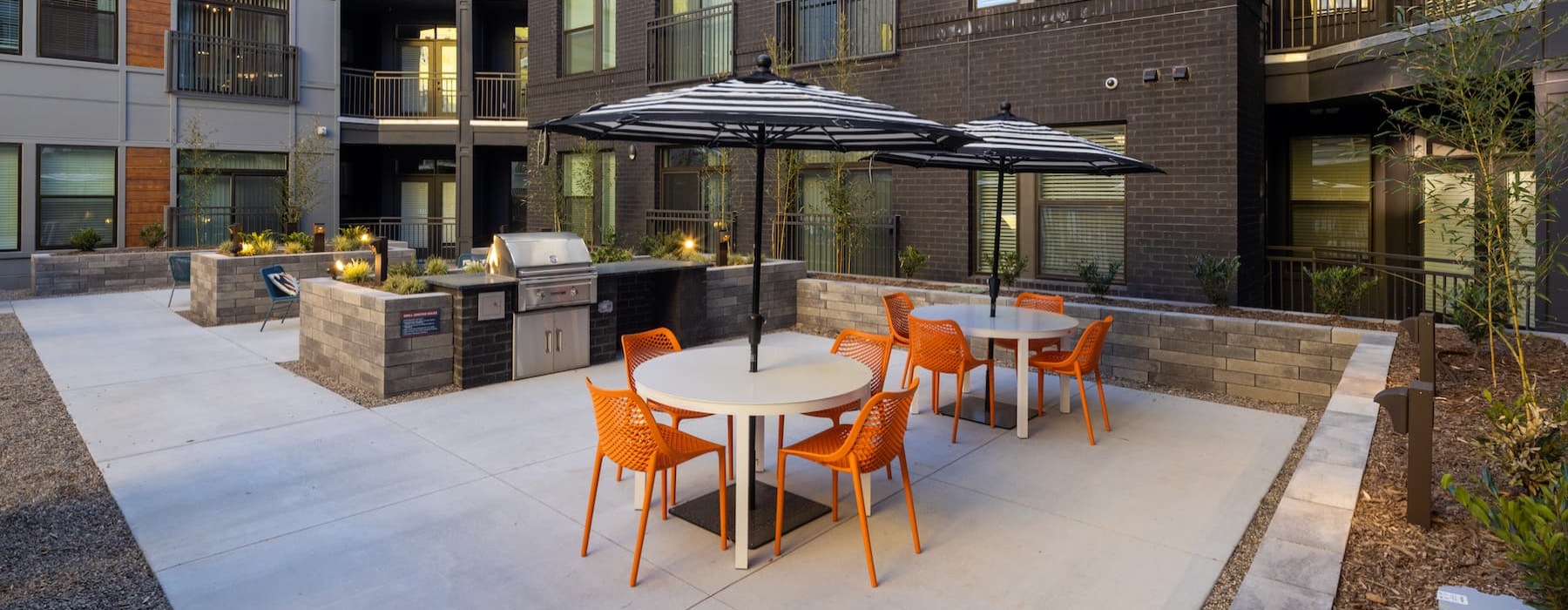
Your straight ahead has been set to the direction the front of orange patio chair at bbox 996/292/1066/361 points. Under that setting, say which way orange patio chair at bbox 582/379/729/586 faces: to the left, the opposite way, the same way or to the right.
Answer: the opposite way

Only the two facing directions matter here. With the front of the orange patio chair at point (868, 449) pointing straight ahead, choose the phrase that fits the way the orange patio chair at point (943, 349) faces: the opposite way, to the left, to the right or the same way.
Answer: to the right

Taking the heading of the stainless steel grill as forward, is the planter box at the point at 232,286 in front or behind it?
behind

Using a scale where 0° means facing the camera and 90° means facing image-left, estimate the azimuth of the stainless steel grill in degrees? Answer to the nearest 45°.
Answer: approximately 315°

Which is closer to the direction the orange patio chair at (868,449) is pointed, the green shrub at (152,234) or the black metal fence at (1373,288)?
the green shrub

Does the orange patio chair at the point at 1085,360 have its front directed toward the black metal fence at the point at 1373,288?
no

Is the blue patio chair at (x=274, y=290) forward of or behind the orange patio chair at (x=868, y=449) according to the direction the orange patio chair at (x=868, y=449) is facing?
forward

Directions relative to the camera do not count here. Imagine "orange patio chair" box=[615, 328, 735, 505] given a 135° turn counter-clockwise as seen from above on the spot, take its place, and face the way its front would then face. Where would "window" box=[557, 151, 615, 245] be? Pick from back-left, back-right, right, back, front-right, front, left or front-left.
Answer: front

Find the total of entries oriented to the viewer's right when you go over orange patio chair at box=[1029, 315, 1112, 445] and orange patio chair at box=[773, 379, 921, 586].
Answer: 0

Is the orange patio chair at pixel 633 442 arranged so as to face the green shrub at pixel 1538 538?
no

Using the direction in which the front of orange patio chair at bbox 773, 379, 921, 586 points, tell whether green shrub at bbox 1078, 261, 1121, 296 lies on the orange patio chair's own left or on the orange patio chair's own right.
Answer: on the orange patio chair's own right

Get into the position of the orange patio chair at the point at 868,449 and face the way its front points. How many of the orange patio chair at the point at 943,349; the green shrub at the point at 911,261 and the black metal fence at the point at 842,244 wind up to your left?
0

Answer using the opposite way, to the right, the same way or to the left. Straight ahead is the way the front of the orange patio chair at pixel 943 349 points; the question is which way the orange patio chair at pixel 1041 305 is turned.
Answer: the opposite way
